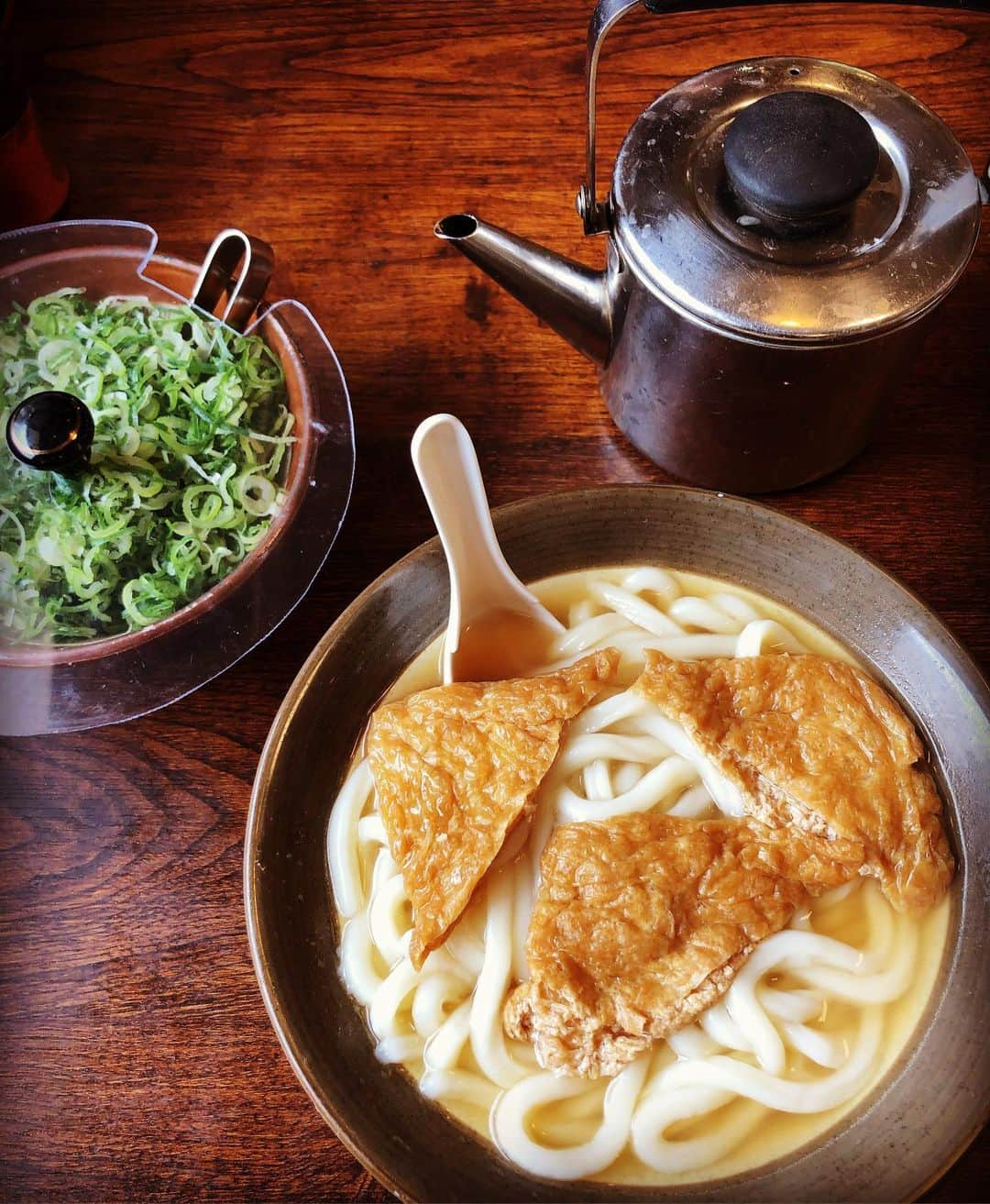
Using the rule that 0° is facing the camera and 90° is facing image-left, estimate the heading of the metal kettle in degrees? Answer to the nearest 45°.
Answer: approximately 90°
